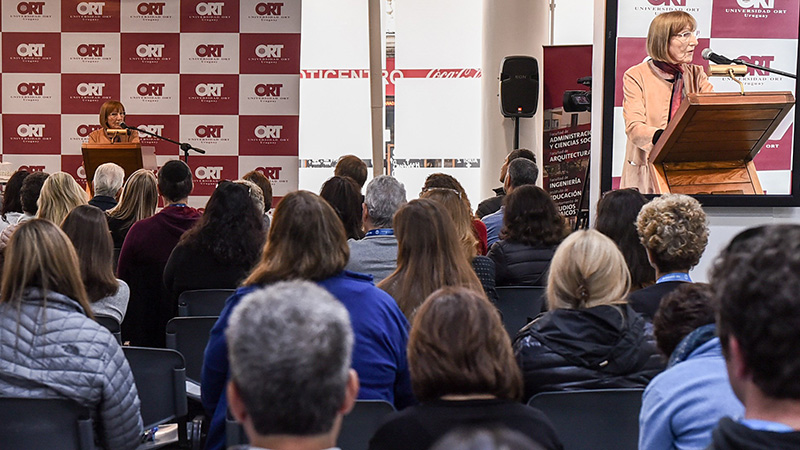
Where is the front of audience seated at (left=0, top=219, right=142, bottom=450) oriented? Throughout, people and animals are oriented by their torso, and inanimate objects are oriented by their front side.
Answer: away from the camera

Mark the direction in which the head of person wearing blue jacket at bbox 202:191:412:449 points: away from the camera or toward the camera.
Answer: away from the camera

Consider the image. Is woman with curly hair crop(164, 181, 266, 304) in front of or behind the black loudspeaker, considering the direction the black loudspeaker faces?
in front

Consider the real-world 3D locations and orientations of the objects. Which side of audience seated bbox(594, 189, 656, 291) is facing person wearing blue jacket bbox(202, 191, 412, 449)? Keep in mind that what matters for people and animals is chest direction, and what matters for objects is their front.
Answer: back

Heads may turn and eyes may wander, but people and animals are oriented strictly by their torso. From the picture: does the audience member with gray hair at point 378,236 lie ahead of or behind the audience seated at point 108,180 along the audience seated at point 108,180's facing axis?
behind

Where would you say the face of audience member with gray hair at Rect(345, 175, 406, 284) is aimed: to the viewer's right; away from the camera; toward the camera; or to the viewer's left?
away from the camera

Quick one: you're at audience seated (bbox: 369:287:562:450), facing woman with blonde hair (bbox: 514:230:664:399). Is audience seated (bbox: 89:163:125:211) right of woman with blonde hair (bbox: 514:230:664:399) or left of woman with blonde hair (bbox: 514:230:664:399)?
left

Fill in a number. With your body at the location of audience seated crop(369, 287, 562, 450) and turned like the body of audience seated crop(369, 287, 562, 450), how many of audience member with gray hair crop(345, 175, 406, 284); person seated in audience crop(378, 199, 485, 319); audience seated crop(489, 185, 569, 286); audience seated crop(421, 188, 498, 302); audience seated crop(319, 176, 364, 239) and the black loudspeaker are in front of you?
6

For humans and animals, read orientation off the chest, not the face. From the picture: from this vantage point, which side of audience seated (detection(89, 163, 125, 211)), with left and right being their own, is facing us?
back

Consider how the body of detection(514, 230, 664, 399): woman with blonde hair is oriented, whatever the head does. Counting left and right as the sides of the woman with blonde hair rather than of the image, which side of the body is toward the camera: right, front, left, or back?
back

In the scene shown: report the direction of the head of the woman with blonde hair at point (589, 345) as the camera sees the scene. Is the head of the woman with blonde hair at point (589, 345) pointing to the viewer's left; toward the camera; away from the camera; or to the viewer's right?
away from the camera

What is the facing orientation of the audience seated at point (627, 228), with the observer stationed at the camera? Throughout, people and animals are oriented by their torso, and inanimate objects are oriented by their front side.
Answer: facing away from the viewer and to the left of the viewer

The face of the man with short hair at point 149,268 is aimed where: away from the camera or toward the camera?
away from the camera

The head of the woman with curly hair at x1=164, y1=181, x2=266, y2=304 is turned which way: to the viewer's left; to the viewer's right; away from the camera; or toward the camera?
away from the camera

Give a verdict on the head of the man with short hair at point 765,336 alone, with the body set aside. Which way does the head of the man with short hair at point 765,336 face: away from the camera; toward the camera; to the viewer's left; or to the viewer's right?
away from the camera

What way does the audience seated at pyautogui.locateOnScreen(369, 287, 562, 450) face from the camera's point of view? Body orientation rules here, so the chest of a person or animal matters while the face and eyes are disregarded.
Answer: away from the camera

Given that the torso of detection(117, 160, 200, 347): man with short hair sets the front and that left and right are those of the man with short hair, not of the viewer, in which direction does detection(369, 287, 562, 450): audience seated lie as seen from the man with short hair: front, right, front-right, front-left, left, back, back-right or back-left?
back
